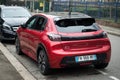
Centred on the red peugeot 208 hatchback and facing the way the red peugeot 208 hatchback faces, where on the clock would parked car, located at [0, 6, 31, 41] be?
The parked car is roughly at 1 o'clock from the red peugeot 208 hatchback.

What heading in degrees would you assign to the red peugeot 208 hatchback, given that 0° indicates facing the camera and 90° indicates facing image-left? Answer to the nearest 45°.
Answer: approximately 135°
